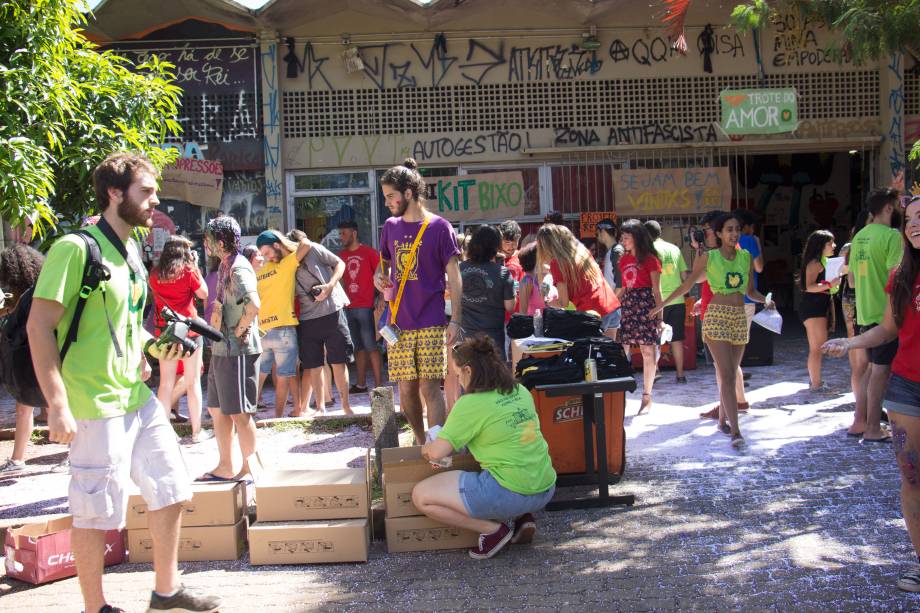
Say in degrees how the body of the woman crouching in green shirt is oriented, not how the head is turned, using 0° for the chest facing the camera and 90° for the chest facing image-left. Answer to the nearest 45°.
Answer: approximately 135°

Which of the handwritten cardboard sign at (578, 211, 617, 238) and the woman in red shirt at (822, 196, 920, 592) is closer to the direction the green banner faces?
the woman in red shirt

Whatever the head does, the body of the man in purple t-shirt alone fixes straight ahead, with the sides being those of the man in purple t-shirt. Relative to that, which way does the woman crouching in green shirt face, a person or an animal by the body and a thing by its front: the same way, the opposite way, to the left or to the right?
to the right

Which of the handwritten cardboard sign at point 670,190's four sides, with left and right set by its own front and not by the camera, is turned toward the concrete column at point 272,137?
right

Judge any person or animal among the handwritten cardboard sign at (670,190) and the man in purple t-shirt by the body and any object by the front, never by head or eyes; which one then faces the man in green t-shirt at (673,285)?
the handwritten cardboard sign

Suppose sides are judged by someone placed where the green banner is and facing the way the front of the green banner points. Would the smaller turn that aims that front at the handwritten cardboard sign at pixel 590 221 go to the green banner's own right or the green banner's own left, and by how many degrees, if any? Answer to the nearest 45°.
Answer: approximately 90° to the green banner's own right

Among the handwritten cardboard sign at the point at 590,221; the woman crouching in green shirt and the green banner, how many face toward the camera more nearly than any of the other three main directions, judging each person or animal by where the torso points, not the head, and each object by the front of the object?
2

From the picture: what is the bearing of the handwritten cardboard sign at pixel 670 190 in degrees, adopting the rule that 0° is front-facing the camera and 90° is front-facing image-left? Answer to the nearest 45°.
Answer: approximately 0°

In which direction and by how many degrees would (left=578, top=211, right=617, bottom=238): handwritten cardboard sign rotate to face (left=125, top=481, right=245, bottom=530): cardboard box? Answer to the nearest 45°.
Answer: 0° — it already faces it

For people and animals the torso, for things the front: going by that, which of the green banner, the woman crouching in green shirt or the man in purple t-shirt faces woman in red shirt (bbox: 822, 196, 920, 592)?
the green banner
